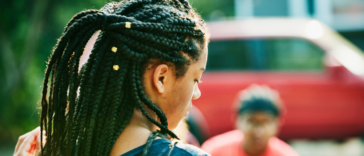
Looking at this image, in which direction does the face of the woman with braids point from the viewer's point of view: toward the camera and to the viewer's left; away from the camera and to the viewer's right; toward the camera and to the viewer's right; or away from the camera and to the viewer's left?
away from the camera and to the viewer's right

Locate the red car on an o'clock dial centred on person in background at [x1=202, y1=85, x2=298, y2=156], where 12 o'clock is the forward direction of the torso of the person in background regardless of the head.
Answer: The red car is roughly at 6 o'clock from the person in background.

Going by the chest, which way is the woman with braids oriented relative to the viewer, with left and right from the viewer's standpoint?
facing away from the viewer and to the right of the viewer

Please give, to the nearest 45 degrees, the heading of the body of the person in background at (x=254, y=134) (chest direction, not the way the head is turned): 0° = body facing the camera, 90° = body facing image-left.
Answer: approximately 0°

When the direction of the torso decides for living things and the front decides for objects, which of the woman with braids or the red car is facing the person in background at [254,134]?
the woman with braids

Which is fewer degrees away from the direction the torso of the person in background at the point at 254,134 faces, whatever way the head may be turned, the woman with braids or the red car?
the woman with braids

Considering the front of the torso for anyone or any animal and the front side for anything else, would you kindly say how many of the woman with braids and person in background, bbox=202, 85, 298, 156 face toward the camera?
1
